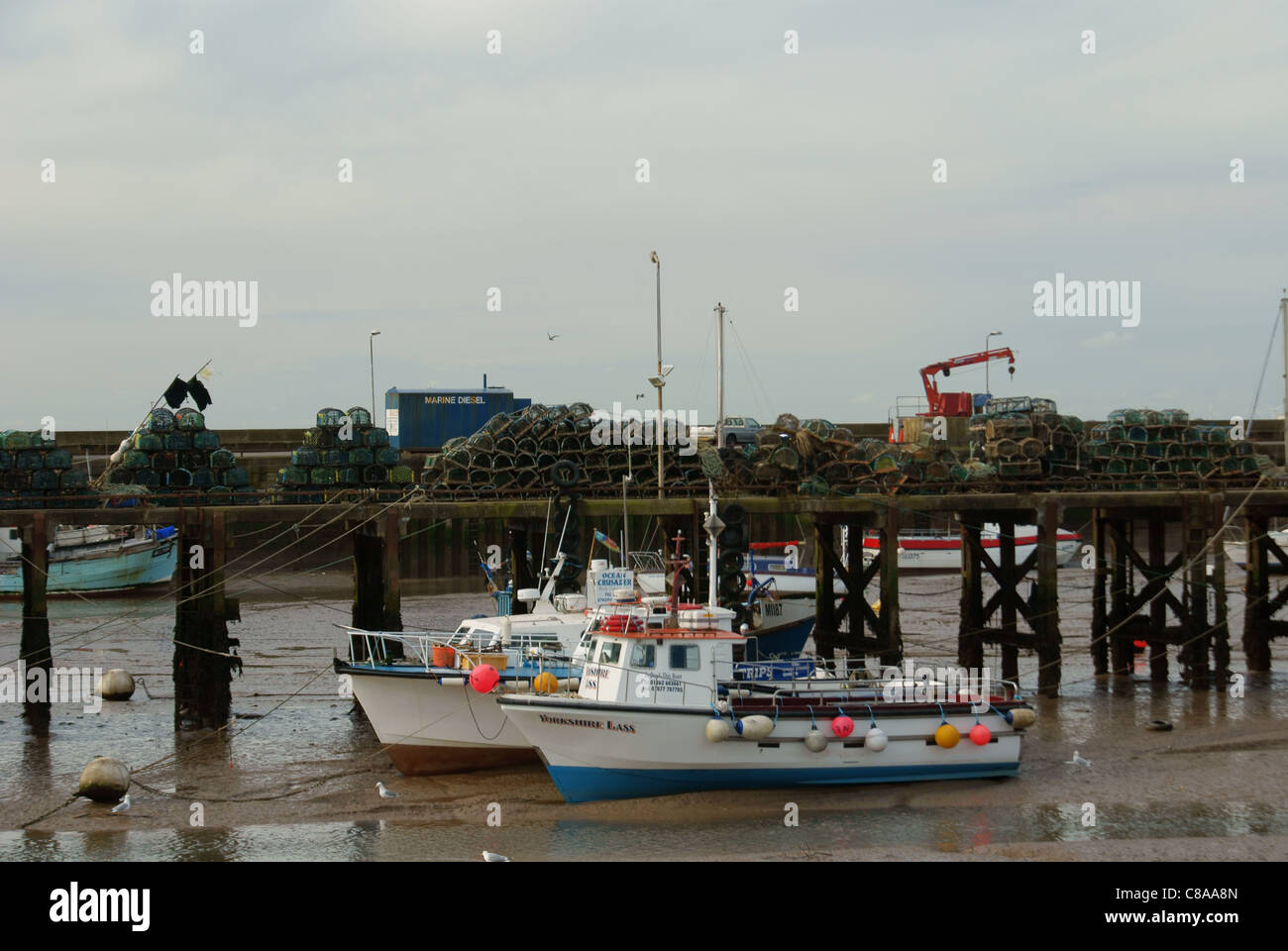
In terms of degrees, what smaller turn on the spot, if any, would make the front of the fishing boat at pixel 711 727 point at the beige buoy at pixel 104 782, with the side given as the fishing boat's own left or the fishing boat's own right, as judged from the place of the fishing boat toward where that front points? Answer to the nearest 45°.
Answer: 0° — it already faces it

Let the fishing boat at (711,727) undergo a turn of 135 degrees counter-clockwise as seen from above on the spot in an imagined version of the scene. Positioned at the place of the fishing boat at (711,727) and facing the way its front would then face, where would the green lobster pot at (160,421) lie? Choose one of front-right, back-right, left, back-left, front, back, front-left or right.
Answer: back

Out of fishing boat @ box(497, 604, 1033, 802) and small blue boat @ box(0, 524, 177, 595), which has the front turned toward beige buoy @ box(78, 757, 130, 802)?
the fishing boat

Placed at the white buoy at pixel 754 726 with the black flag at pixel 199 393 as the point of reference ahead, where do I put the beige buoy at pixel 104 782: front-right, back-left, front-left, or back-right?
front-left

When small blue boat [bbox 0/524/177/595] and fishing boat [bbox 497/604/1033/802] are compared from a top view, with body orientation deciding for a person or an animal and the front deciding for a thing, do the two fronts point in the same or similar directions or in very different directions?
very different directions

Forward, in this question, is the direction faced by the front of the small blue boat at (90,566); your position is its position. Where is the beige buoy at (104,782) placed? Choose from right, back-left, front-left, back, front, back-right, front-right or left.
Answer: right

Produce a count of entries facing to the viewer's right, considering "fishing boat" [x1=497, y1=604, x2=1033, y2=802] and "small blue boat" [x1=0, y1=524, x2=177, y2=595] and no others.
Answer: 1

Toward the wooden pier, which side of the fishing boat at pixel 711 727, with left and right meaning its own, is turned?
right

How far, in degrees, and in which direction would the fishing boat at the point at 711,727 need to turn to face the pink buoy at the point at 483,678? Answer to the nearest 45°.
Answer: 0° — it already faces it

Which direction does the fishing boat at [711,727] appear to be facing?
to the viewer's left

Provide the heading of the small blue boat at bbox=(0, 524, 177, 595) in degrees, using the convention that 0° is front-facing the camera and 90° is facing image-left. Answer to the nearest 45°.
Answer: approximately 270°
